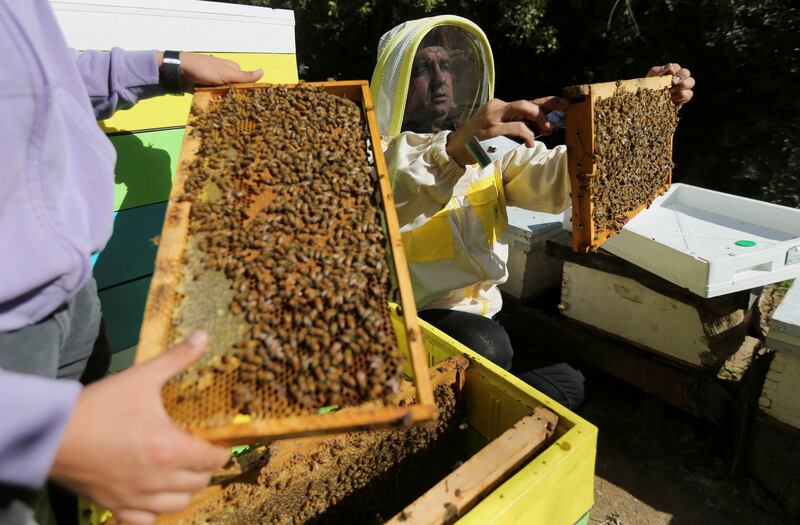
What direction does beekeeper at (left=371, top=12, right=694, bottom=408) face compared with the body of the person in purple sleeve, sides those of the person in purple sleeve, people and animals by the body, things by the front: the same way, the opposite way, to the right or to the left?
to the right

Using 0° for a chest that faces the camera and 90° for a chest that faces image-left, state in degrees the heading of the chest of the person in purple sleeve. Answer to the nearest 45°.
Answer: approximately 270°

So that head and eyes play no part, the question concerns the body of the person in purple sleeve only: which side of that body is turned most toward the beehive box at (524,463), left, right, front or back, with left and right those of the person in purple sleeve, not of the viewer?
front

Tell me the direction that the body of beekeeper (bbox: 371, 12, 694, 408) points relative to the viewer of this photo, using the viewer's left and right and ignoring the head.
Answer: facing the viewer and to the right of the viewer

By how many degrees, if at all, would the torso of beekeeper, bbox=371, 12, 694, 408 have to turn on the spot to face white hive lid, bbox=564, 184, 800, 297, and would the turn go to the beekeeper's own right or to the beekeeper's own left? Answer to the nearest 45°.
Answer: approximately 45° to the beekeeper's own left

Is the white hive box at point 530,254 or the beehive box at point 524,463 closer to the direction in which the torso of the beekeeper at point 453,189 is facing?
the beehive box

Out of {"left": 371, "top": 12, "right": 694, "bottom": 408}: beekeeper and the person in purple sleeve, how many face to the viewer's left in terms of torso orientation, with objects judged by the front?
0

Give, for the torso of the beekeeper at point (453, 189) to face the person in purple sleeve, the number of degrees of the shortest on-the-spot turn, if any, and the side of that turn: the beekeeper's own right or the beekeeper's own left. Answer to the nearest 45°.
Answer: approximately 45° to the beekeeper's own right

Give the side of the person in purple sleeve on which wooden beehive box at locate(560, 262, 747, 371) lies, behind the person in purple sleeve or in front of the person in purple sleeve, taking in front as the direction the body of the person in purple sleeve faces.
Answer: in front

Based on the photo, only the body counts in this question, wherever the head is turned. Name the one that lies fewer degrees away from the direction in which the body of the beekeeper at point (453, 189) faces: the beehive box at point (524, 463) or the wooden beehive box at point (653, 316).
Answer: the beehive box at point (524, 463)

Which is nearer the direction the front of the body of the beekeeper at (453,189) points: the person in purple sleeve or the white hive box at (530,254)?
the person in purple sleeve

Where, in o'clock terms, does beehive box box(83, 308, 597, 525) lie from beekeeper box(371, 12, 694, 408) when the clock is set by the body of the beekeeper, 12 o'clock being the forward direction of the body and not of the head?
The beehive box is roughly at 1 o'clock from the beekeeper.
